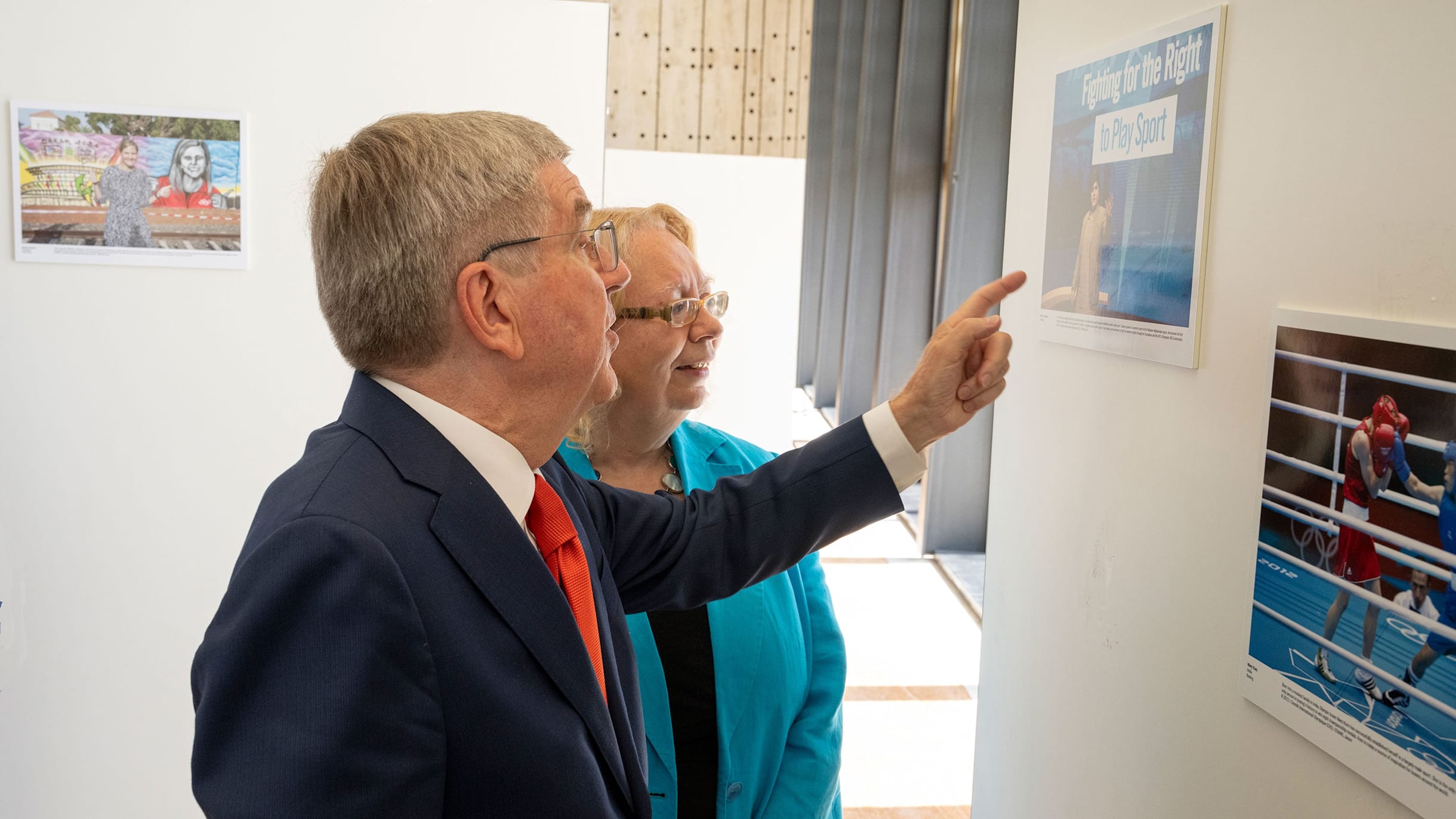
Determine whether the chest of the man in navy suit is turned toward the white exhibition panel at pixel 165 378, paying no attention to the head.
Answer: no

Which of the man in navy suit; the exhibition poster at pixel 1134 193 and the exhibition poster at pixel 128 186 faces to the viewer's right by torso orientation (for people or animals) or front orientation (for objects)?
the man in navy suit

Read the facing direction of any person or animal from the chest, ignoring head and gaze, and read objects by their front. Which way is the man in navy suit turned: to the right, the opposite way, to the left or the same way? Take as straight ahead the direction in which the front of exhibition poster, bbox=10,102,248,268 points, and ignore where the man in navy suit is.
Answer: to the left

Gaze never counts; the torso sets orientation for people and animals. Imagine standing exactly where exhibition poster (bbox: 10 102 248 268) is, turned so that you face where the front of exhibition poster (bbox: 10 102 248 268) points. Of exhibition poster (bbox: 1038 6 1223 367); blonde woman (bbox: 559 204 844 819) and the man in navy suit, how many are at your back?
0

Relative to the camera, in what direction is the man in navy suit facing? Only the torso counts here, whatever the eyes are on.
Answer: to the viewer's right

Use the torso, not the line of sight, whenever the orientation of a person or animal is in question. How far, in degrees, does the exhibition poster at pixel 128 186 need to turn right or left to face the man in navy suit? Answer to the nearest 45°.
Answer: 0° — it already faces them

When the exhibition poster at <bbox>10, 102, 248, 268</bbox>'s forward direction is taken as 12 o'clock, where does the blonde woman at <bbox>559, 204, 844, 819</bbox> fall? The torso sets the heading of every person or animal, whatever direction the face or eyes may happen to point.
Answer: The blonde woman is roughly at 11 o'clock from the exhibition poster.

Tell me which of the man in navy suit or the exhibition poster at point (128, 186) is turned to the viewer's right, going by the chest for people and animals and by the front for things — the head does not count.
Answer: the man in navy suit

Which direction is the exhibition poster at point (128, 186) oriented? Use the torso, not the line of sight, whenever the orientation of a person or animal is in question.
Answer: toward the camera

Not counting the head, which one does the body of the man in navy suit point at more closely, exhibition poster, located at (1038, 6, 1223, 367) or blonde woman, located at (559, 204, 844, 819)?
the exhibition poster

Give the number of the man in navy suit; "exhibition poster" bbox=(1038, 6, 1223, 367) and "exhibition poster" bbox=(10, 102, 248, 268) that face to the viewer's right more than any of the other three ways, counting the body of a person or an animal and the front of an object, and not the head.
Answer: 1

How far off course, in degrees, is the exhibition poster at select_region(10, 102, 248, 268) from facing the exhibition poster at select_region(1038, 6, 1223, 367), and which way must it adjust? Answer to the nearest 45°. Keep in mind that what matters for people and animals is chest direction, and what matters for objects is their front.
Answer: approximately 45° to its left

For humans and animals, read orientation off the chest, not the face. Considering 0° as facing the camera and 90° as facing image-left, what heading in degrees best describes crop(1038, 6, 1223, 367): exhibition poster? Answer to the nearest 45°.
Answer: approximately 45°
